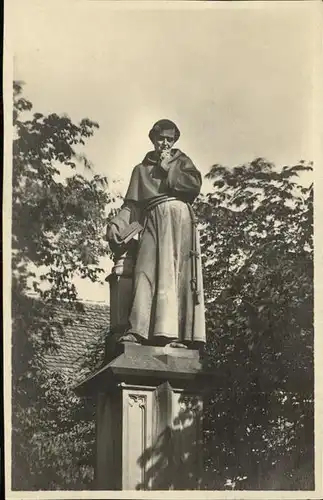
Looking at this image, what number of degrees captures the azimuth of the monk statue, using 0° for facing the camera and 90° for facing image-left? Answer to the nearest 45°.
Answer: approximately 0°
